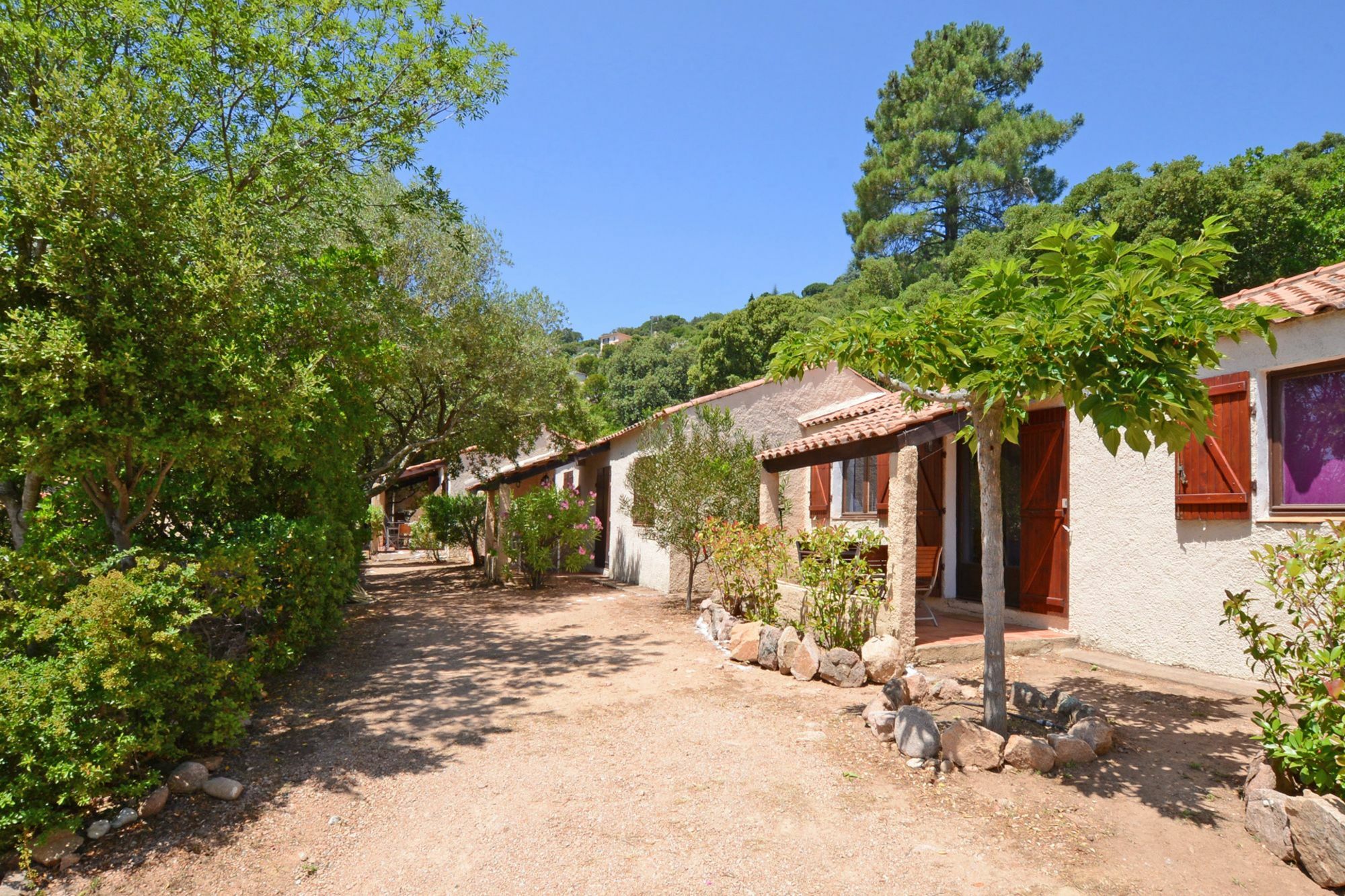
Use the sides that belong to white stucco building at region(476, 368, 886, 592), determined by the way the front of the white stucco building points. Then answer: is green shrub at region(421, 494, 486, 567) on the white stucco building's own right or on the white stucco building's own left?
on the white stucco building's own right

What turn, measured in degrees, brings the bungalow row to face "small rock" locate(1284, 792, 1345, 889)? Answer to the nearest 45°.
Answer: approximately 45° to its left

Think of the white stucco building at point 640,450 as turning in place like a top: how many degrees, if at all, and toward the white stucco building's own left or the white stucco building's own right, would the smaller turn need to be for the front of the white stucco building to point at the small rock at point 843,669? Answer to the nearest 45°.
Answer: approximately 45° to the white stucco building's own left

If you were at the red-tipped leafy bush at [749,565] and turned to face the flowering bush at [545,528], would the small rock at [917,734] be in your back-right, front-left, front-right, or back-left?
back-left

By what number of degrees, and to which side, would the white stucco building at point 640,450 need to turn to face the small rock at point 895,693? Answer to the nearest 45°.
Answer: approximately 45° to its left

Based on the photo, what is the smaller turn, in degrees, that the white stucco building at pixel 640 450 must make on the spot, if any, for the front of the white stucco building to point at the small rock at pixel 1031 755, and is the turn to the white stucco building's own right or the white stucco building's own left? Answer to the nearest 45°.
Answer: approximately 45° to the white stucco building's own left

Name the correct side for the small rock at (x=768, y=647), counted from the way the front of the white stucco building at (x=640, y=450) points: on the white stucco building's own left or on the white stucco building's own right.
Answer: on the white stucco building's own left

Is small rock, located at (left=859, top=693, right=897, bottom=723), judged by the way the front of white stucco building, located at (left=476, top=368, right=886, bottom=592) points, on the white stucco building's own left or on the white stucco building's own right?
on the white stucco building's own left
